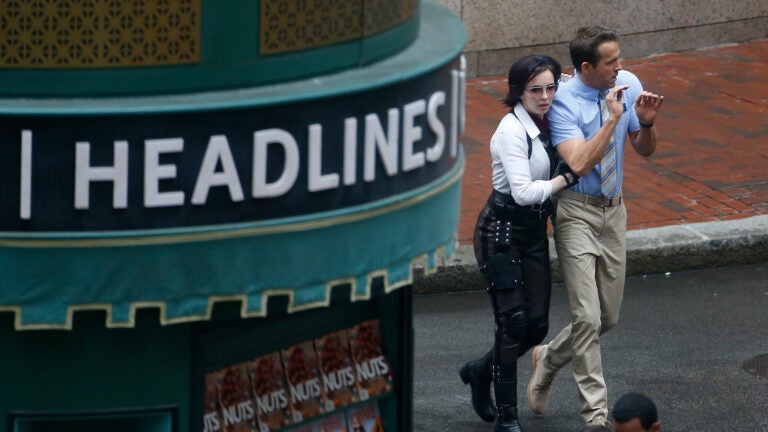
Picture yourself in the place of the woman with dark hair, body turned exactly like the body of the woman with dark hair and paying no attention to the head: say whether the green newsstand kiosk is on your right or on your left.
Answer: on your right

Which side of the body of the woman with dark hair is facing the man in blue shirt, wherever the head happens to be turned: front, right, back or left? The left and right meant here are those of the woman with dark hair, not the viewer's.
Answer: left

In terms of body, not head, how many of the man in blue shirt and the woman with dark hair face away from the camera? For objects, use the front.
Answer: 0

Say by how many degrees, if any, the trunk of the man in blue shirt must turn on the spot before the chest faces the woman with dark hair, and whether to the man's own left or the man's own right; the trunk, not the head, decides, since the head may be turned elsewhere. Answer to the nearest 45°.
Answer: approximately 90° to the man's own right
